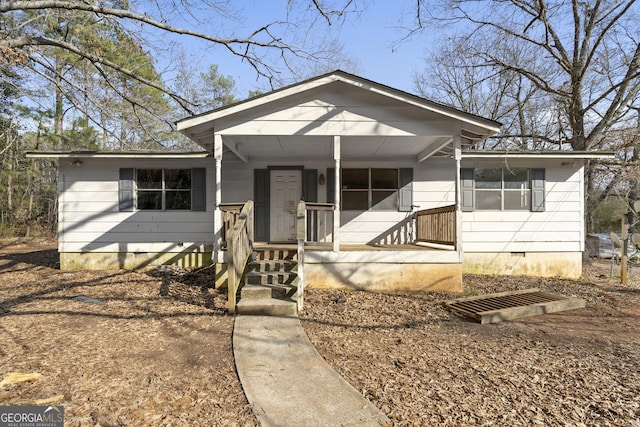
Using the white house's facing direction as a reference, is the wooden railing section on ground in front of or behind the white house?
in front

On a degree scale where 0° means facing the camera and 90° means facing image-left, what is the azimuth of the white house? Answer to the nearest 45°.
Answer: approximately 0°
